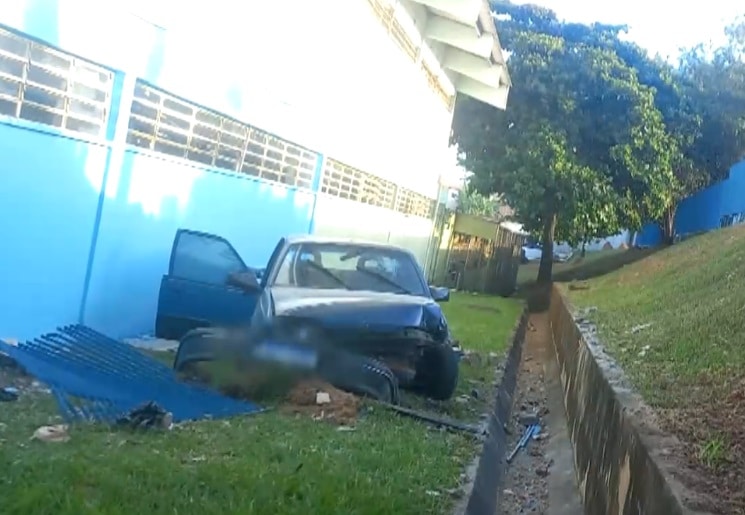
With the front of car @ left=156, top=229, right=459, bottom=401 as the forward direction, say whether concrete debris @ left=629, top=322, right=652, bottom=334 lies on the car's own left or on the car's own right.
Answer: on the car's own left

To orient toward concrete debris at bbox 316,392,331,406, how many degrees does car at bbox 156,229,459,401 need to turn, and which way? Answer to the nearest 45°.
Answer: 0° — it already faces it

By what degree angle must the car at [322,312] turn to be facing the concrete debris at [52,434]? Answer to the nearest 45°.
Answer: approximately 45° to its right

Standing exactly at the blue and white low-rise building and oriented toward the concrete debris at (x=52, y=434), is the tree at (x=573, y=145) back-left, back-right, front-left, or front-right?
back-left

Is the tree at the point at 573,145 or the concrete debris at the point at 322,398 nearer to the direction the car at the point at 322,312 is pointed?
the concrete debris

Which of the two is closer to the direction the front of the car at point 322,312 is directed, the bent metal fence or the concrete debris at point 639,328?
the bent metal fence

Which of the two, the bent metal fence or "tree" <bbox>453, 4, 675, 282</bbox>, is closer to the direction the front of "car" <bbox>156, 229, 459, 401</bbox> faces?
the bent metal fence

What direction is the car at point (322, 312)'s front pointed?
toward the camera

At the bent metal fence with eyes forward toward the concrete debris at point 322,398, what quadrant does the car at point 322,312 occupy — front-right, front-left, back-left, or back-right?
front-left

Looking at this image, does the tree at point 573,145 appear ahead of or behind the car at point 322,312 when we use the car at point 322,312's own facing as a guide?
behind
